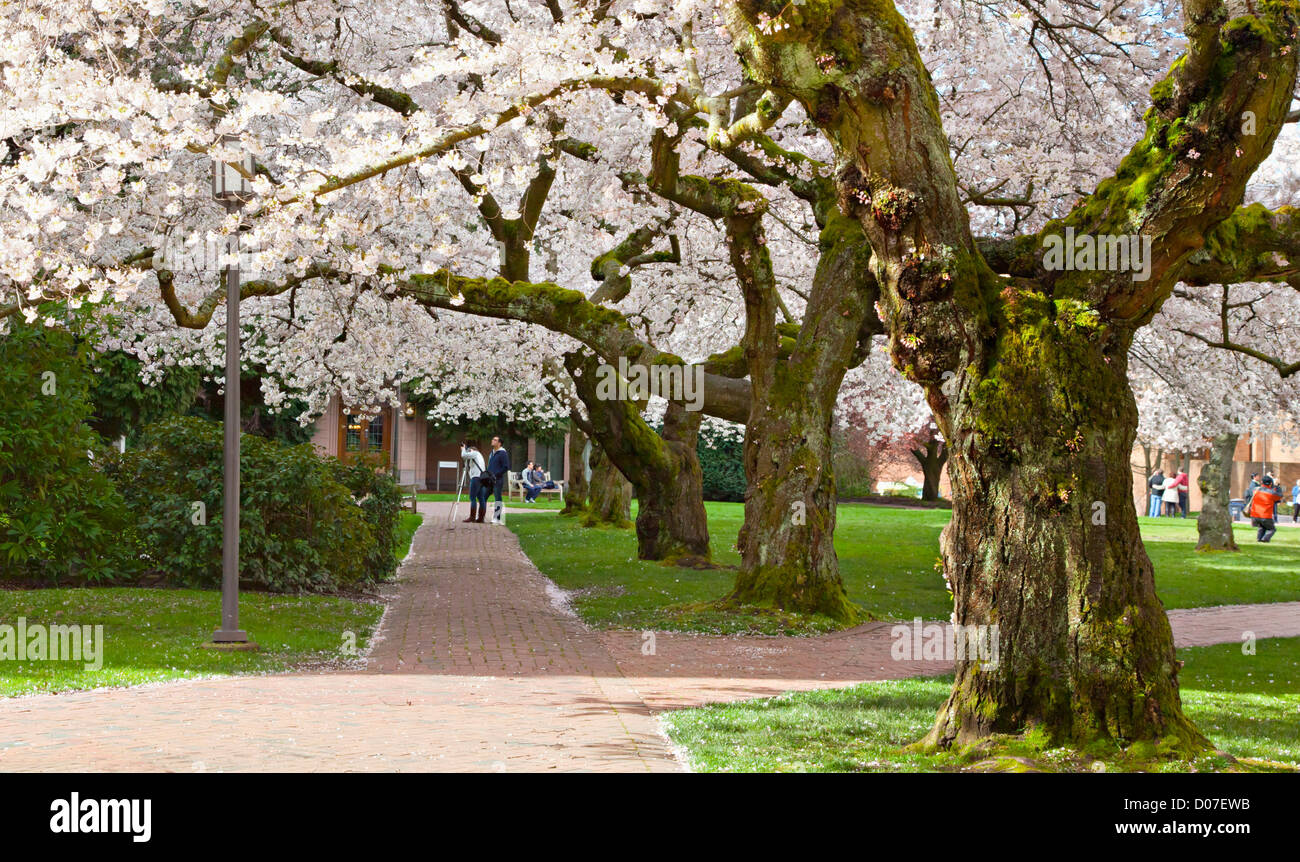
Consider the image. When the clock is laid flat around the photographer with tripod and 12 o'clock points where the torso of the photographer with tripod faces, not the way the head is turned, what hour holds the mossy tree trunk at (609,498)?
The mossy tree trunk is roughly at 7 o'clock from the photographer with tripod.

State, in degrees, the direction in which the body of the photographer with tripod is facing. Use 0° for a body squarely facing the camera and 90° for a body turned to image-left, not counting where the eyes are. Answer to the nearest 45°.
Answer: approximately 90°

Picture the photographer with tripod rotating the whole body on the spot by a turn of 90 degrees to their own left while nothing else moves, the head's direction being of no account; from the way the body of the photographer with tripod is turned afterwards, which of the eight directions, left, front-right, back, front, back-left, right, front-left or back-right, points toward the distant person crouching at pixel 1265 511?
left

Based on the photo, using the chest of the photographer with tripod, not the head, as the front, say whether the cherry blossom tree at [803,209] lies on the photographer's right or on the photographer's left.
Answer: on the photographer's left

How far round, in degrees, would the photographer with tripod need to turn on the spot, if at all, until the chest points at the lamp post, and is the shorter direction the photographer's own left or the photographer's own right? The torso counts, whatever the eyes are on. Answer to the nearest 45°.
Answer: approximately 90° to the photographer's own left

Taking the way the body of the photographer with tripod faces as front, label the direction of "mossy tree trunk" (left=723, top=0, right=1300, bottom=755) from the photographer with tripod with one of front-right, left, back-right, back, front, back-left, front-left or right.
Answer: left

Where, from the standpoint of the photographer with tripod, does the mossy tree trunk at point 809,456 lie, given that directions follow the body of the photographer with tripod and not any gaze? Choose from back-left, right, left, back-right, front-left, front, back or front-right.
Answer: left

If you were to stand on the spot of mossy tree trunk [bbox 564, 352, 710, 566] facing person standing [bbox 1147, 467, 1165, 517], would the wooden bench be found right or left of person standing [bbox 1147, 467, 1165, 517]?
left
